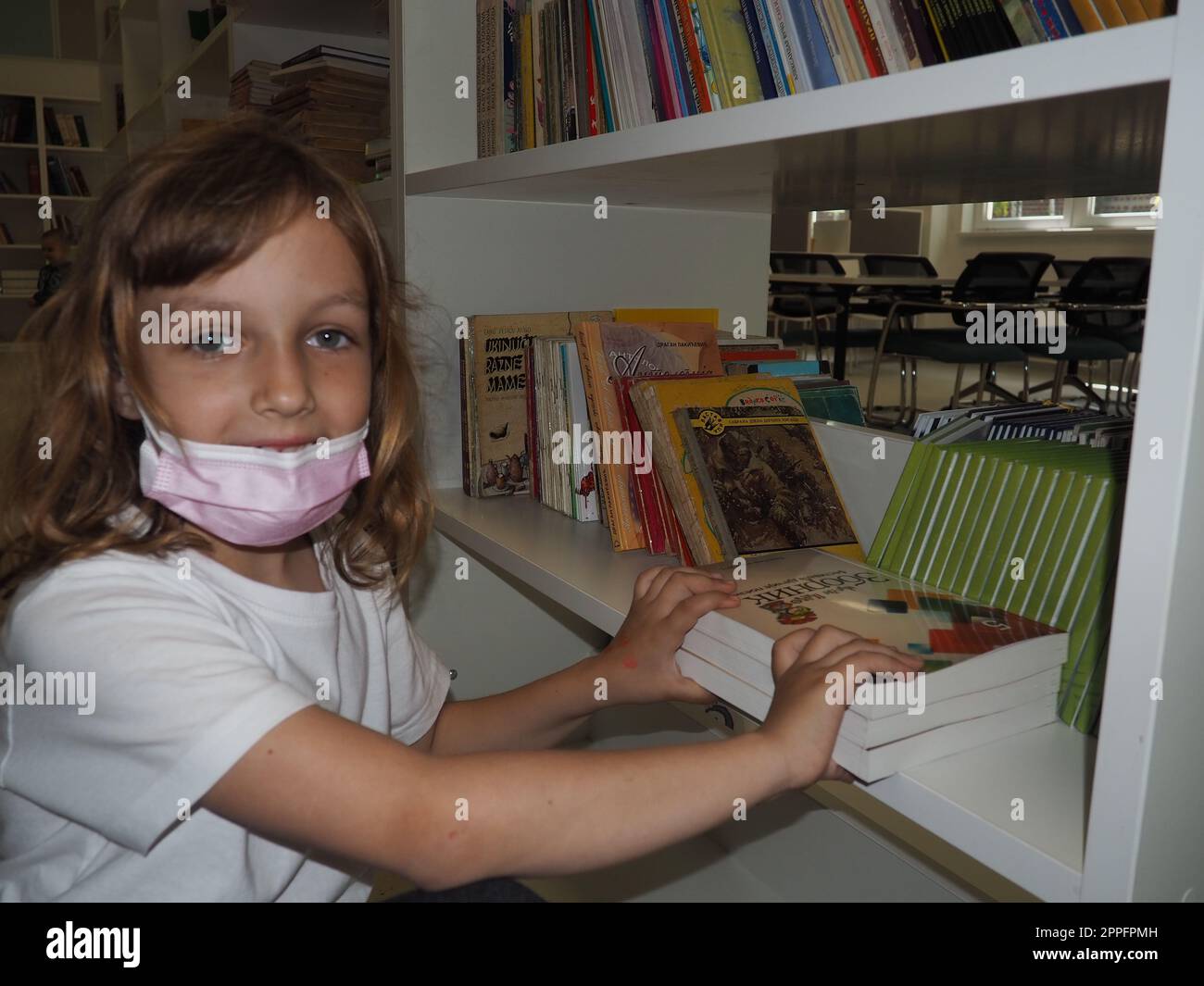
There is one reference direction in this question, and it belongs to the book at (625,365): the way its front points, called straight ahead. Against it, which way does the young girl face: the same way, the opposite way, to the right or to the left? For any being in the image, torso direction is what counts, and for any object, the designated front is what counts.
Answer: the same way

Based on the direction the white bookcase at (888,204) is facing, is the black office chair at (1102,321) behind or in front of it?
behind

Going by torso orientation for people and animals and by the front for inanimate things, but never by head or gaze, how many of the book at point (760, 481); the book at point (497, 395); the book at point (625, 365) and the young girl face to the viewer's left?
0

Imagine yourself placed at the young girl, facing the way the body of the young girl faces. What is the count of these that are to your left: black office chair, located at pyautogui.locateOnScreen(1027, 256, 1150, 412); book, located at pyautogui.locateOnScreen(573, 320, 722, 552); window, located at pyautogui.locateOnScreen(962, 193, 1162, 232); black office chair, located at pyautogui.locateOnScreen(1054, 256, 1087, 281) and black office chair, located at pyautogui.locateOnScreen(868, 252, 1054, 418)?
5

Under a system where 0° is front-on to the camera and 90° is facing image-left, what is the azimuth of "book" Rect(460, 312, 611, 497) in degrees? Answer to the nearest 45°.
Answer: approximately 0°

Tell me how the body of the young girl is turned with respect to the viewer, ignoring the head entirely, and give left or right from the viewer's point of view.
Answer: facing the viewer and to the right of the viewer

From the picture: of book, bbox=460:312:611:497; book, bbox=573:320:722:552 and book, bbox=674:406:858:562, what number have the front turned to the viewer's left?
0
